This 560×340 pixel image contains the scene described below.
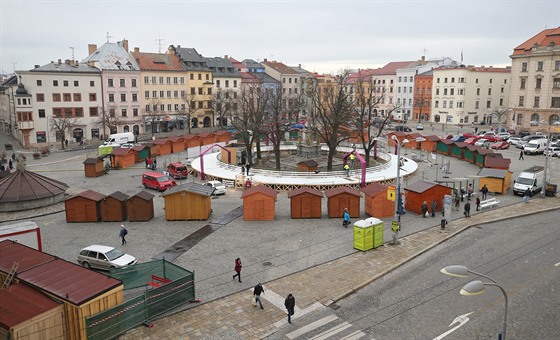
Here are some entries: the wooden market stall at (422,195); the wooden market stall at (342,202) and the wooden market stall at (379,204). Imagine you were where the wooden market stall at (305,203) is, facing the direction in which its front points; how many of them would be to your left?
3

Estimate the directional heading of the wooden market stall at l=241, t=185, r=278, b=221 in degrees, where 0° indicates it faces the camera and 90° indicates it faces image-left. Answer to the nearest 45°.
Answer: approximately 0°

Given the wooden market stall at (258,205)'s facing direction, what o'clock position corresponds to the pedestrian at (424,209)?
The pedestrian is roughly at 9 o'clock from the wooden market stall.

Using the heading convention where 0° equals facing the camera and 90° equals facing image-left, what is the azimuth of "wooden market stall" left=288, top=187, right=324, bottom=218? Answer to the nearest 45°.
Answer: approximately 0°

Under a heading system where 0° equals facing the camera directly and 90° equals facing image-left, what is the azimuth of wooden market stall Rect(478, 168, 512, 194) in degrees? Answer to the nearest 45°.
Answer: approximately 45°

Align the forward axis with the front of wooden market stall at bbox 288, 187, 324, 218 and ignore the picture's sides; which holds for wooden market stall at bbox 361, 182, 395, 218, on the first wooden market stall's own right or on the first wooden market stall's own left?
on the first wooden market stall's own left

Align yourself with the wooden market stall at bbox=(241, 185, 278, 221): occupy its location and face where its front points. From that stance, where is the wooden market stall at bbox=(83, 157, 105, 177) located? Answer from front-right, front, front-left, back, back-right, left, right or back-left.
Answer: back-right
